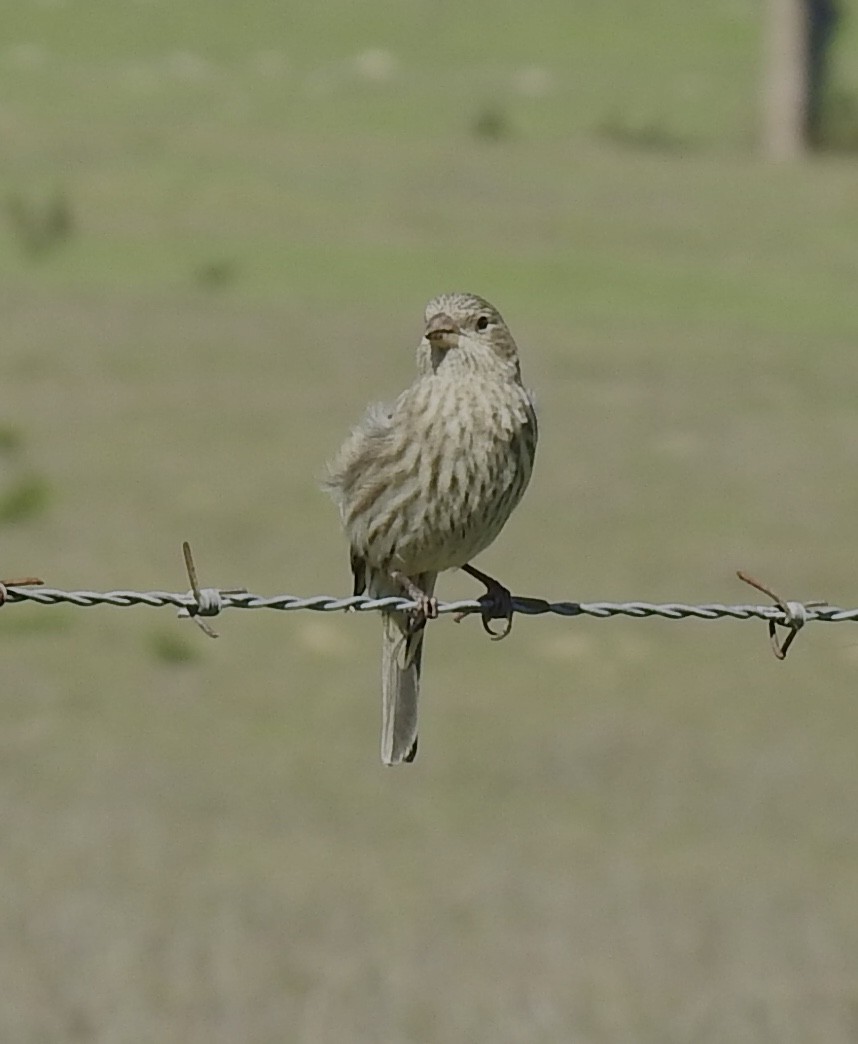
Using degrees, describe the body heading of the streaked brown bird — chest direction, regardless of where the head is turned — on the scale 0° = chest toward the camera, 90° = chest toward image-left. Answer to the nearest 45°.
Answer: approximately 315°

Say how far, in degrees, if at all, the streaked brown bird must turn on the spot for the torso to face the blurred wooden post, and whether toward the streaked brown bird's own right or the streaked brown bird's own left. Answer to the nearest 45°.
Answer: approximately 135° to the streaked brown bird's own left
